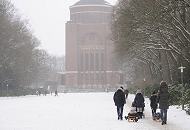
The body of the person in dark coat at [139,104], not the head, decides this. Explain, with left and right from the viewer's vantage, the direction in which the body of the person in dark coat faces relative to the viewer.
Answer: facing away from the viewer

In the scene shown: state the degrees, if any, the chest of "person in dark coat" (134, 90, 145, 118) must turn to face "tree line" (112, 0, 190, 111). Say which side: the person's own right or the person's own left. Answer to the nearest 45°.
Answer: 0° — they already face it

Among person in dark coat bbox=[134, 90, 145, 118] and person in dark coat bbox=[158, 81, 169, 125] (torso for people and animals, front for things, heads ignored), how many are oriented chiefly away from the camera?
2

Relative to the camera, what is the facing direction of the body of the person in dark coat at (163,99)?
away from the camera

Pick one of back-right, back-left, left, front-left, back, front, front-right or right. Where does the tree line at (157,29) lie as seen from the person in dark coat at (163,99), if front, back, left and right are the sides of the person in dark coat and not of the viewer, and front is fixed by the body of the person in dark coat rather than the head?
front

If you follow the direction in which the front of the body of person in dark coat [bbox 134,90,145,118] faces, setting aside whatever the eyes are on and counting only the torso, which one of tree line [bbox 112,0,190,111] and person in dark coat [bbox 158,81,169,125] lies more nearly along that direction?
the tree line
